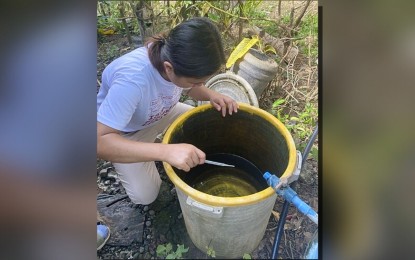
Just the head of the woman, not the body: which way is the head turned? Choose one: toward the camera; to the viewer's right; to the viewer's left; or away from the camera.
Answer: to the viewer's right

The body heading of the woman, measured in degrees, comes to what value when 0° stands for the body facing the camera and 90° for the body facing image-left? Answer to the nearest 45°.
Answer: approximately 315°
